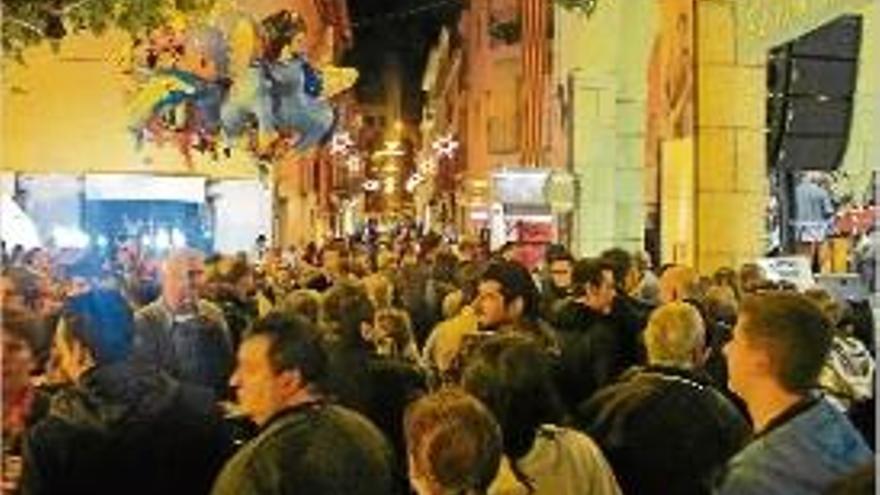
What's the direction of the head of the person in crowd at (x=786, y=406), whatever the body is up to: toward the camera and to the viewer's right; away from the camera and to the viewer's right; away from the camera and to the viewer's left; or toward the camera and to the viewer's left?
away from the camera and to the viewer's left

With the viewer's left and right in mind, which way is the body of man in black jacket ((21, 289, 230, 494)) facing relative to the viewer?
facing away from the viewer and to the left of the viewer

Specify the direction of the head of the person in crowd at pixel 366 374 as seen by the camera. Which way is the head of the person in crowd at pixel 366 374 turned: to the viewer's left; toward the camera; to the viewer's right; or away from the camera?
away from the camera

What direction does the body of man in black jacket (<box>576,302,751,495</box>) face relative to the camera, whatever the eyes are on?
away from the camera

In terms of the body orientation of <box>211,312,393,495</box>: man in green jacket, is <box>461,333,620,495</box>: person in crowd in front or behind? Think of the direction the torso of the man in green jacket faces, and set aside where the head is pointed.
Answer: behind

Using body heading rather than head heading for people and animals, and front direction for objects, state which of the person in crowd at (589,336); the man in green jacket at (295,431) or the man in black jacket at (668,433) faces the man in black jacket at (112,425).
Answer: the man in green jacket at (295,431)

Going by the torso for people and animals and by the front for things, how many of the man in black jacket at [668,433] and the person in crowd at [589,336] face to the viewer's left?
0
